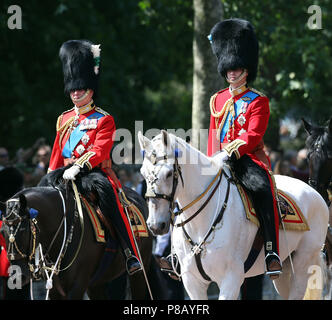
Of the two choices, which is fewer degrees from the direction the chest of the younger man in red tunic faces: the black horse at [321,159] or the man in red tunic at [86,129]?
the man in red tunic

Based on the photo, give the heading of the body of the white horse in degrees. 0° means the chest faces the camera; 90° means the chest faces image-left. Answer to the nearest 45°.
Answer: approximately 45°

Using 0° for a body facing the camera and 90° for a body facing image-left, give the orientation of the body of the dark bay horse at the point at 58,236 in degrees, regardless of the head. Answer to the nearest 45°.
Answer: approximately 45°

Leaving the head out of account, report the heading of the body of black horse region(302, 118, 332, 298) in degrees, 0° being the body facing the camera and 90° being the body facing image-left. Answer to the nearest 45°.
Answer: approximately 45°

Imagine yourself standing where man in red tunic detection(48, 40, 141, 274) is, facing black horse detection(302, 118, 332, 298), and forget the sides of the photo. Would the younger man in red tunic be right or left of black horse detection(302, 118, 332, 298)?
right

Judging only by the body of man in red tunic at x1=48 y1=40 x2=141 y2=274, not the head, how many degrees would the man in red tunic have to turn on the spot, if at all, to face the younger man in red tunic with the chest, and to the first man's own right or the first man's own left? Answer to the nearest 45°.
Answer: approximately 90° to the first man's own left

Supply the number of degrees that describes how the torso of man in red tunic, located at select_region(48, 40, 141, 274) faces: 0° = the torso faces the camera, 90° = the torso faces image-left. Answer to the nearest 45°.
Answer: approximately 45°

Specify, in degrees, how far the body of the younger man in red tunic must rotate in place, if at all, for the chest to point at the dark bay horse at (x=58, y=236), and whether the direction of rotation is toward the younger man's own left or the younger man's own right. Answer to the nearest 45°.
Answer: approximately 45° to the younger man's own right

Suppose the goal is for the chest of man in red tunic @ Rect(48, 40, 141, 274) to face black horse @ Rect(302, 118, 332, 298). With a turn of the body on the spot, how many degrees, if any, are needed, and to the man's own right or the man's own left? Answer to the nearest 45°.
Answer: approximately 135° to the man's own left
